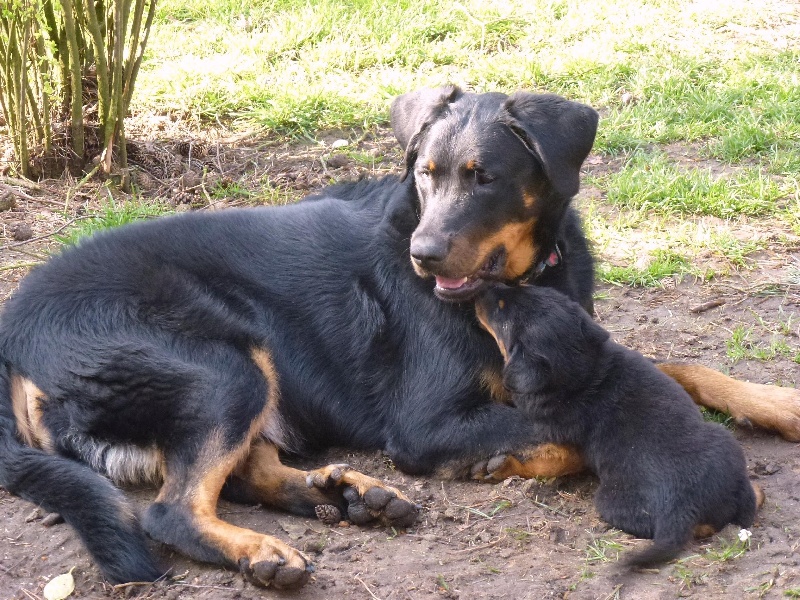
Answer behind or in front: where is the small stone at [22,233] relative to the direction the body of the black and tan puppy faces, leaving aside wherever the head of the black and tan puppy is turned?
in front

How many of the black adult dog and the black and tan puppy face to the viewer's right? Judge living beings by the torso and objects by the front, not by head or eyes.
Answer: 1

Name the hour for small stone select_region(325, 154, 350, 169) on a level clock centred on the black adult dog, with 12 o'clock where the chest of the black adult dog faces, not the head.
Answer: The small stone is roughly at 9 o'clock from the black adult dog.

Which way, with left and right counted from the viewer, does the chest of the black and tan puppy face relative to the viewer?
facing away from the viewer and to the left of the viewer

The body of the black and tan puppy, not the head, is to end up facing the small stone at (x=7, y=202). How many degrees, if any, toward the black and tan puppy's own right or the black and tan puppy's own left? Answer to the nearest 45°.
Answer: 0° — it already faces it

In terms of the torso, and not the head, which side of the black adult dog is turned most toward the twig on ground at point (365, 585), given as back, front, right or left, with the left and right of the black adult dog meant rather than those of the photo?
right

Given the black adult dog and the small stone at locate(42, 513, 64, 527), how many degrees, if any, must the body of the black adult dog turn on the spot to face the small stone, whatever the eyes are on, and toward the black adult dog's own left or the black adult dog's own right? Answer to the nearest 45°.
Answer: approximately 135° to the black adult dog's own right

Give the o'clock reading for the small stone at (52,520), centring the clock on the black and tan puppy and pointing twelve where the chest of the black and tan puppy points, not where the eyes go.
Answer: The small stone is roughly at 10 o'clock from the black and tan puppy.

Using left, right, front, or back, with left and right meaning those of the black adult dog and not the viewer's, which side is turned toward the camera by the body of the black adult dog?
right

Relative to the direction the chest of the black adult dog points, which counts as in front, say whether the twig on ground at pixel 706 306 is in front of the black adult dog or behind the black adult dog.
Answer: in front

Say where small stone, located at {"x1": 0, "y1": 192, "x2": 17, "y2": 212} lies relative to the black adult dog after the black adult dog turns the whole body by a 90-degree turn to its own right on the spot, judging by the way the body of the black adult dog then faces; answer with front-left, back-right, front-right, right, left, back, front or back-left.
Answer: back-right

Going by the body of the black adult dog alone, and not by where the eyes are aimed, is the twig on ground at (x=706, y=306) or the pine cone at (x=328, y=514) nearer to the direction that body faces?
the twig on ground

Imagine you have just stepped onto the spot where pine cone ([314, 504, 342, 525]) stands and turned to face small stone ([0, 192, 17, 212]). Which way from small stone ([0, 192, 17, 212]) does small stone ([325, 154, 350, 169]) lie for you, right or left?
right
